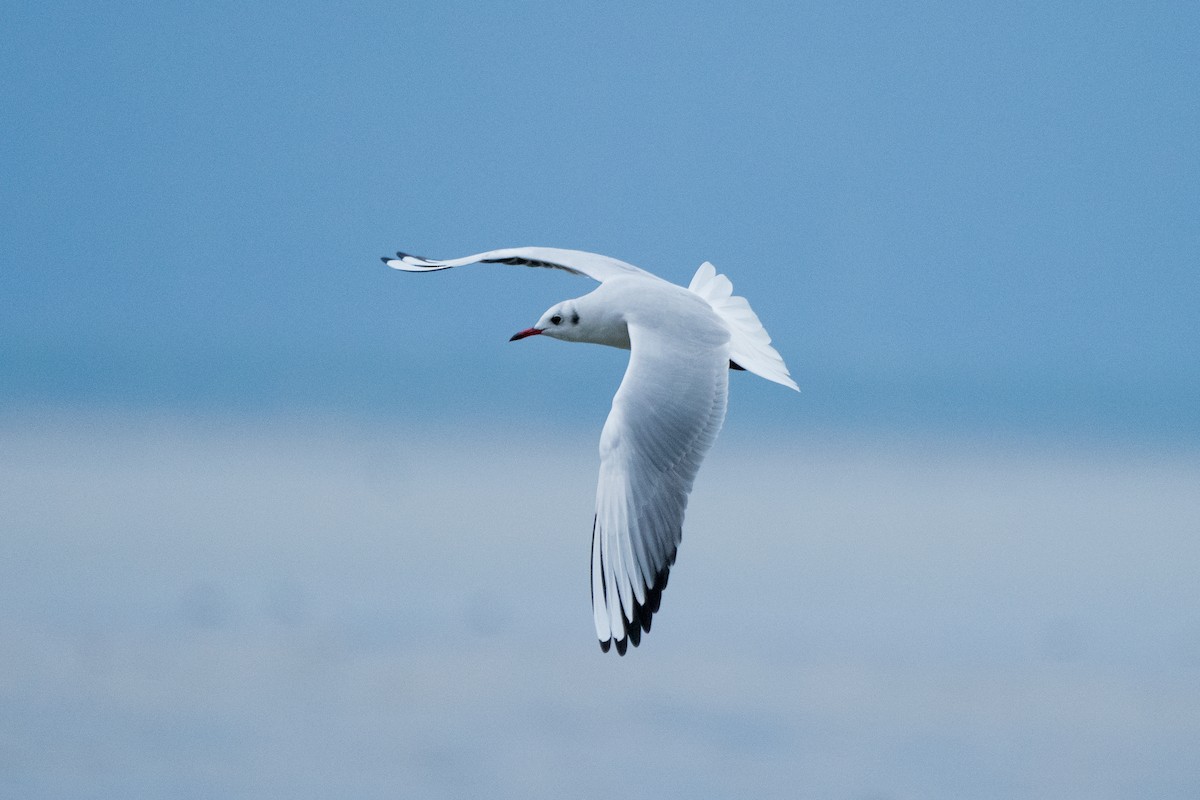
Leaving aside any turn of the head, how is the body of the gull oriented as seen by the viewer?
to the viewer's left
